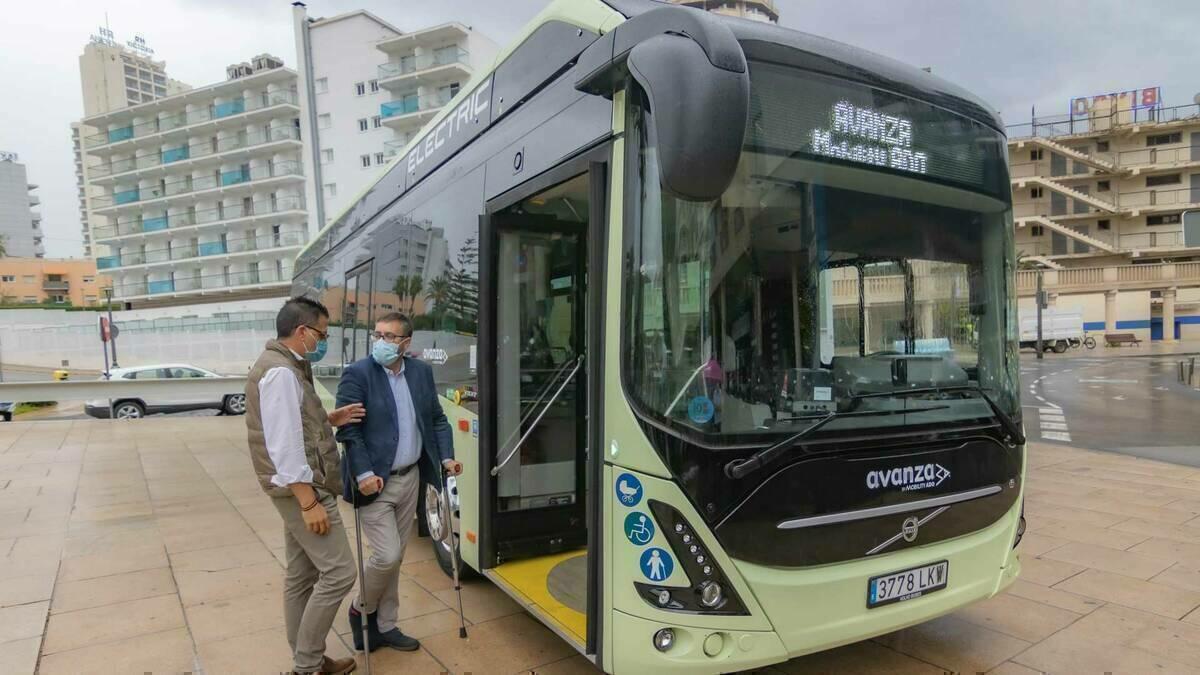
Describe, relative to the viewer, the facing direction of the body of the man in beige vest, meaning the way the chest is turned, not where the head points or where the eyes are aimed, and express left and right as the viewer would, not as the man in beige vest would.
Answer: facing to the right of the viewer

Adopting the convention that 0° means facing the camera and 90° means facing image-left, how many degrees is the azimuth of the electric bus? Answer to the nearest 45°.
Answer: approximately 315°

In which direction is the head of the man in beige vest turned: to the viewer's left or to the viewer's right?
to the viewer's right

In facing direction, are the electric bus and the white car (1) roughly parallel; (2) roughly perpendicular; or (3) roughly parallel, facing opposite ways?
roughly perpendicular

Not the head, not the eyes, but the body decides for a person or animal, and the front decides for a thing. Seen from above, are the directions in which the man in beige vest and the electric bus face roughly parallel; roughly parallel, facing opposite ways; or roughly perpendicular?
roughly perpendicular

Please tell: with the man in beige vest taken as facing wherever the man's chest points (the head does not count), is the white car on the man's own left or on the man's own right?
on the man's own left
